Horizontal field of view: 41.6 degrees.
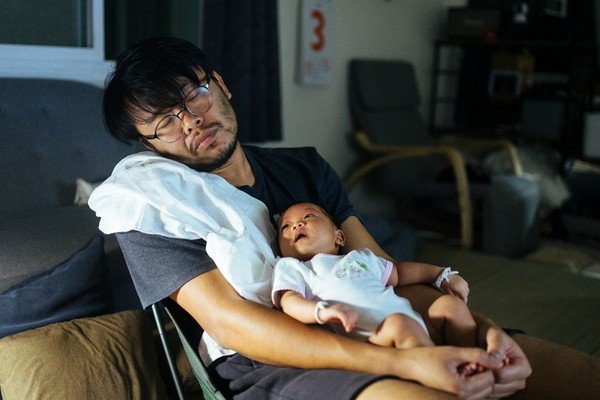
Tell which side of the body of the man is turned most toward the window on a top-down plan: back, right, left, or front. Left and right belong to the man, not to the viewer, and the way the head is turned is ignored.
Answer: back

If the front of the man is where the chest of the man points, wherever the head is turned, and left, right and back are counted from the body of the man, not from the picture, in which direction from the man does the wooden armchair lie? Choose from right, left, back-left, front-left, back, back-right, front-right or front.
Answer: back-left

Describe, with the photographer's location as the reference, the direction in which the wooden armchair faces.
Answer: facing the viewer and to the right of the viewer

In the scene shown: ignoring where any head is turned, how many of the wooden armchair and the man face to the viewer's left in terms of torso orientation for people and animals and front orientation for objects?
0

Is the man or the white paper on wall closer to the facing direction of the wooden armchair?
the man

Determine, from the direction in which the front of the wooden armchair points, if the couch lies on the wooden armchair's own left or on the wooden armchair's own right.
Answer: on the wooden armchair's own right

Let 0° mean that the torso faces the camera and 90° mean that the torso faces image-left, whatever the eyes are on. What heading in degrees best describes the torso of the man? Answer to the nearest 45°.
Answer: approximately 315°
